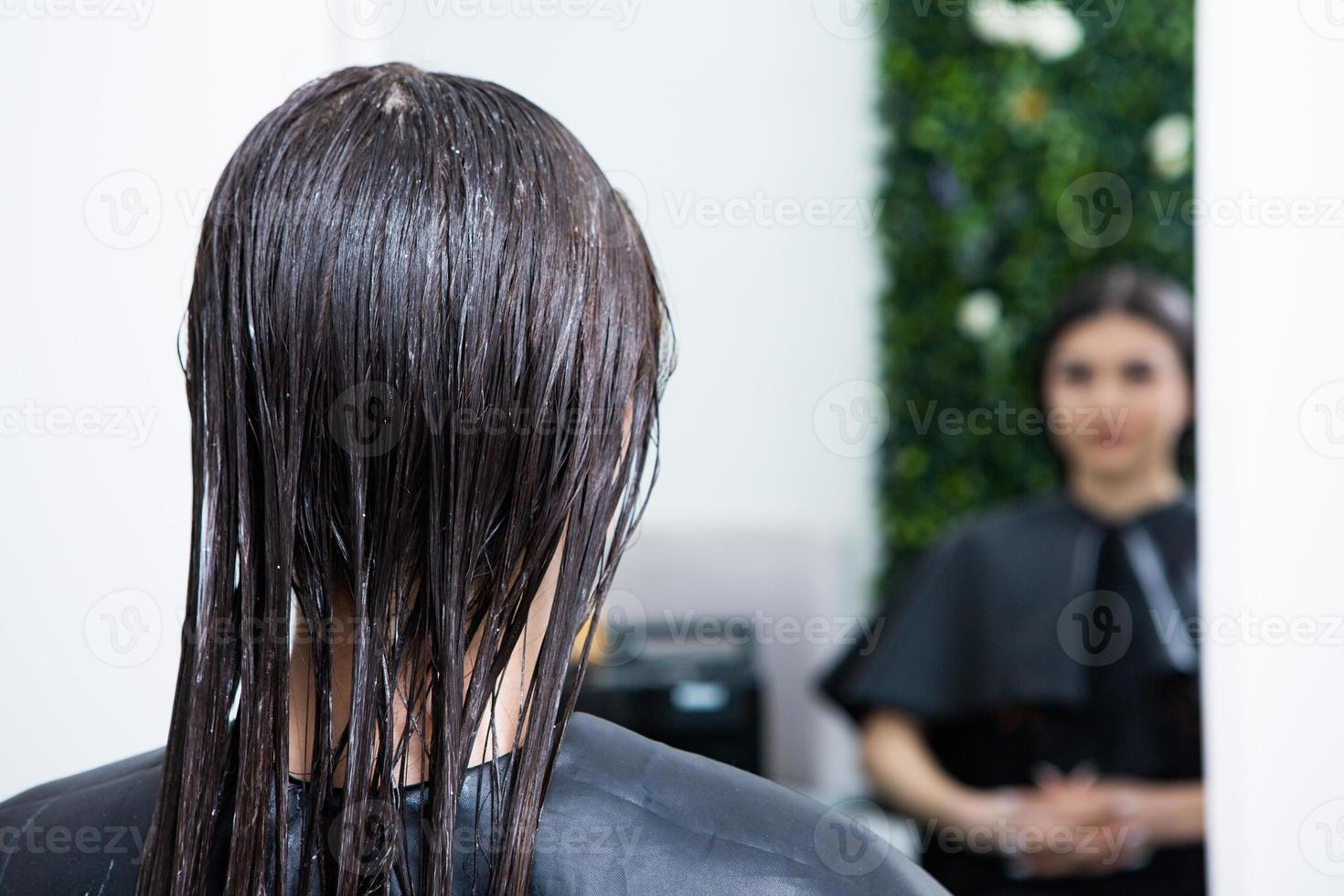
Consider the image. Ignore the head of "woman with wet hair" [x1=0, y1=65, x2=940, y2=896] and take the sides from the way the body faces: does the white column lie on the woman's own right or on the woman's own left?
on the woman's own right

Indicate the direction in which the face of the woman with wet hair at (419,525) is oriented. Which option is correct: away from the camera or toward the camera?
away from the camera

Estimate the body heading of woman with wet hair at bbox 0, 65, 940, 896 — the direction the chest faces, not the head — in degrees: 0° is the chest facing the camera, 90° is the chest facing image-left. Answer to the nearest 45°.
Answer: approximately 180°
